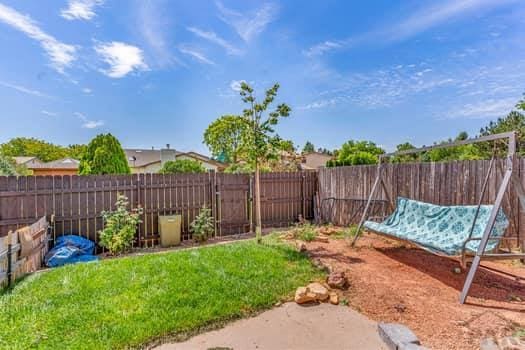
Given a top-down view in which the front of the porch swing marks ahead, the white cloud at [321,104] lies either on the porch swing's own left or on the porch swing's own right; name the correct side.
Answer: on the porch swing's own right

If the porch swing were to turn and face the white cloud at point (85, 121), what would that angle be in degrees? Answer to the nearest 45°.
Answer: approximately 45° to its right

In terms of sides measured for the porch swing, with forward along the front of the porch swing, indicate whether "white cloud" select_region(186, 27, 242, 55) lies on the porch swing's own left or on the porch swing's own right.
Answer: on the porch swing's own right

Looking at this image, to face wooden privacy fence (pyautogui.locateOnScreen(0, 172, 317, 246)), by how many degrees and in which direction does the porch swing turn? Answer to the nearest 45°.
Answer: approximately 45° to its right

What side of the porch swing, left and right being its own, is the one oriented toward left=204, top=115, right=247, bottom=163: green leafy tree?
right

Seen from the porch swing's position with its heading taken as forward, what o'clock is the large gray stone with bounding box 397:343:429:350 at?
The large gray stone is roughly at 11 o'clock from the porch swing.

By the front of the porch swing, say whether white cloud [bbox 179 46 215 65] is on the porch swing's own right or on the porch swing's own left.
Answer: on the porch swing's own right

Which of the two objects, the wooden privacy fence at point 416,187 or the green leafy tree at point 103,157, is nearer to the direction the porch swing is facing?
the green leafy tree

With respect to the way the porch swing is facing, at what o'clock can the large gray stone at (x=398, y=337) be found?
The large gray stone is roughly at 11 o'clock from the porch swing.

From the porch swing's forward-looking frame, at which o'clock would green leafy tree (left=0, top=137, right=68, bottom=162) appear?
The green leafy tree is roughly at 2 o'clock from the porch swing.

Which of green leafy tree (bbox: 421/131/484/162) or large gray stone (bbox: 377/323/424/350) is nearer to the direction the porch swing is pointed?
the large gray stone

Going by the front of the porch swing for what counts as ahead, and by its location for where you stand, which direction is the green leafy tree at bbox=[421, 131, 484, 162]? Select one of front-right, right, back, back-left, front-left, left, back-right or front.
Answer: back-right

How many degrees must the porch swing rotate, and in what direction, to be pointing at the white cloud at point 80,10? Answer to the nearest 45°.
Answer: approximately 45° to its right

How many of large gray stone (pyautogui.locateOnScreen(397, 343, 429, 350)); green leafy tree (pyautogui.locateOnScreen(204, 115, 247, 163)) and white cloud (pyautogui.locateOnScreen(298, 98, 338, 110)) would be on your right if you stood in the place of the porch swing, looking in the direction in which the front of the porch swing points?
2

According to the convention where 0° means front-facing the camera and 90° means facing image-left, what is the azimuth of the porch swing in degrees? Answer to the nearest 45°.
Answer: approximately 45°
